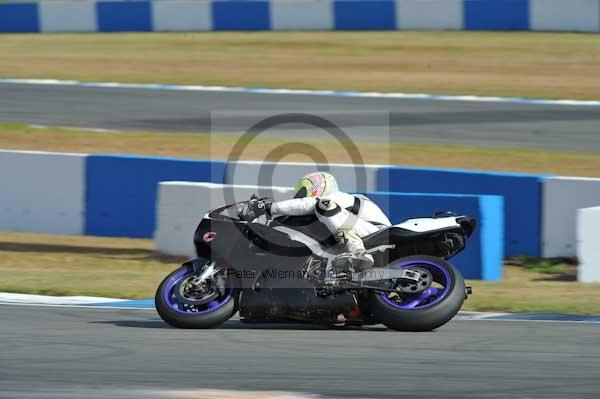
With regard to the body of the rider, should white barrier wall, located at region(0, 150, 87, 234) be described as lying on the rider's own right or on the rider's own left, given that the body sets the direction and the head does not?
on the rider's own right

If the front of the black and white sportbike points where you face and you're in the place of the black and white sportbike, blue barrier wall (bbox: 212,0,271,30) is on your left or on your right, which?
on your right

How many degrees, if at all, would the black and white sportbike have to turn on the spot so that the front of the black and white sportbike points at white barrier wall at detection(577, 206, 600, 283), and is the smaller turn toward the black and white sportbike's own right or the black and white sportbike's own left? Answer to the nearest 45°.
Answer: approximately 135° to the black and white sportbike's own right

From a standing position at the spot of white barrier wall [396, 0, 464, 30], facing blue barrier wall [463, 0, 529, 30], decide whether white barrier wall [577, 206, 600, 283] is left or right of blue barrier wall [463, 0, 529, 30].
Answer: right

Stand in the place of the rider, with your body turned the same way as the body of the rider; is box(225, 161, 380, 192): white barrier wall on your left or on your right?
on your right

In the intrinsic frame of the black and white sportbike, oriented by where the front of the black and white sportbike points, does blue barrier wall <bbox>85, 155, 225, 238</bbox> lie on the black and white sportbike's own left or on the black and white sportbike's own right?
on the black and white sportbike's own right

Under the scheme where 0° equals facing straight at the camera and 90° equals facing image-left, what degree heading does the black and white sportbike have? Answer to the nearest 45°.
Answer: approximately 90°

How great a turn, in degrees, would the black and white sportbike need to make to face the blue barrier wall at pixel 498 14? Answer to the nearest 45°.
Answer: approximately 90° to its right

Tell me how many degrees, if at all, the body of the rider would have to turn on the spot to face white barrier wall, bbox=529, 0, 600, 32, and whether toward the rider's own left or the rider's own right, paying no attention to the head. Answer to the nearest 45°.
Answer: approximately 90° to the rider's own right

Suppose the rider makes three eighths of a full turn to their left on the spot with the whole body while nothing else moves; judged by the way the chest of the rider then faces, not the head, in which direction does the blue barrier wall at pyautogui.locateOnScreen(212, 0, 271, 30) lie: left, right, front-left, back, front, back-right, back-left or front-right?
back-left

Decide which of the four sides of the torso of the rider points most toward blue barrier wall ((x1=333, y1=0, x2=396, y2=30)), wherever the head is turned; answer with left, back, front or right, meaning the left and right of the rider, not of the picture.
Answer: right

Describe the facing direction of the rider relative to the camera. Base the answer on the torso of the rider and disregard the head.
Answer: to the viewer's left

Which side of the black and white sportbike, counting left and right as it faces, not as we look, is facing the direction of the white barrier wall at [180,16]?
right

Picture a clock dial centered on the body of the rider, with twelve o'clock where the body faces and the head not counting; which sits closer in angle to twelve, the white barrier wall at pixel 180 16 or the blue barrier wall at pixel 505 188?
the white barrier wall

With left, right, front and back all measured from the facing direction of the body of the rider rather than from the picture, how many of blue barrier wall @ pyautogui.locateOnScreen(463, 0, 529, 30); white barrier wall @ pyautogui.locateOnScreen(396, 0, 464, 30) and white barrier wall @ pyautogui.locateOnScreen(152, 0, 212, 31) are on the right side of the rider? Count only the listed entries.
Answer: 3
